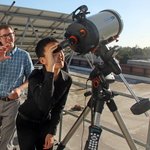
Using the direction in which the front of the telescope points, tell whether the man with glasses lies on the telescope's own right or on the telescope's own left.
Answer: on the telescope's own left

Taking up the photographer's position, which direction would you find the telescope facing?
facing away from the viewer and to the right of the viewer
